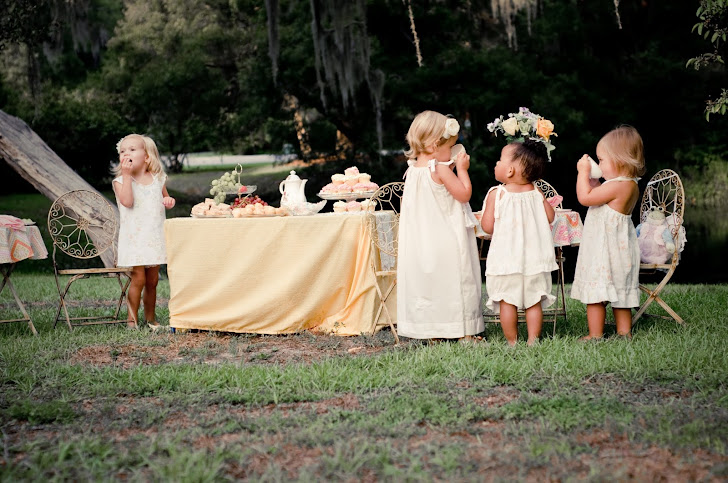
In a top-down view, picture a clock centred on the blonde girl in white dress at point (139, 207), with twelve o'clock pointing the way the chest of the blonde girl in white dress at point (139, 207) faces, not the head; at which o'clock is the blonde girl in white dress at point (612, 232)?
the blonde girl in white dress at point (612, 232) is roughly at 10 o'clock from the blonde girl in white dress at point (139, 207).

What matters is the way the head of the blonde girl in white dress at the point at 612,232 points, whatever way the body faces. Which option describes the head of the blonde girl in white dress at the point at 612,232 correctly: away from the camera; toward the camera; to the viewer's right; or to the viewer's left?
to the viewer's left

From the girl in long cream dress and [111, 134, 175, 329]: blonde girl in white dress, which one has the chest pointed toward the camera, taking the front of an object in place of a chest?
the blonde girl in white dress

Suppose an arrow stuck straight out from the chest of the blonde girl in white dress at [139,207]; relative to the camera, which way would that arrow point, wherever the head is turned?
toward the camera

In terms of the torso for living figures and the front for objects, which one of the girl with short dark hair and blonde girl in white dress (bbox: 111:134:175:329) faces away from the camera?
the girl with short dark hair

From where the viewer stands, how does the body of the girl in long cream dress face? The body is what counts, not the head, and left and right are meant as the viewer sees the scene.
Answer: facing away from the viewer and to the right of the viewer

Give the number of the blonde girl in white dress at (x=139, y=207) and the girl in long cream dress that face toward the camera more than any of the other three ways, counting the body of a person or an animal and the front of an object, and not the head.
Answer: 1

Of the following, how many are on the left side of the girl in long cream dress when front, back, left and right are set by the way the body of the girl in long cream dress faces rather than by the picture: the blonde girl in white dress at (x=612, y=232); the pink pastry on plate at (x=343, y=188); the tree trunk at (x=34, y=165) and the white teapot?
3

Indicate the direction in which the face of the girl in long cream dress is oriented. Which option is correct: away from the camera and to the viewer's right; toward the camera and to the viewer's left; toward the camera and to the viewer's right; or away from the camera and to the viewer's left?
away from the camera and to the viewer's right

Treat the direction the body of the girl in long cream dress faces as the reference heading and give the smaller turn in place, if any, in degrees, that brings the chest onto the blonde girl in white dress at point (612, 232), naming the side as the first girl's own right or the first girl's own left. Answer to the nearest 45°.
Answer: approximately 45° to the first girl's own right

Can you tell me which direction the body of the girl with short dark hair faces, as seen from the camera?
away from the camera

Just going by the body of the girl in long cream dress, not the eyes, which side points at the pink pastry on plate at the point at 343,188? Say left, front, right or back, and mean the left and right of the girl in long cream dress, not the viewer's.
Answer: left

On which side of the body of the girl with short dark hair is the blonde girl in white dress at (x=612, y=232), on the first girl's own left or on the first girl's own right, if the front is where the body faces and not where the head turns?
on the first girl's own right

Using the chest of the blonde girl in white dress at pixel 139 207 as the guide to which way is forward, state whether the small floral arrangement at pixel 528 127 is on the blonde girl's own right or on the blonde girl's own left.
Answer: on the blonde girl's own left
